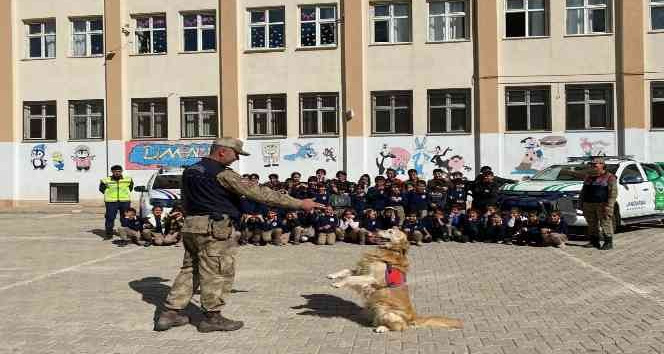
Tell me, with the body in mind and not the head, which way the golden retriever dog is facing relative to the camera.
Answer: to the viewer's left

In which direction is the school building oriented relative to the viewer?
toward the camera

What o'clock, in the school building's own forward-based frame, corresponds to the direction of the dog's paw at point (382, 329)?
The dog's paw is roughly at 12 o'clock from the school building.

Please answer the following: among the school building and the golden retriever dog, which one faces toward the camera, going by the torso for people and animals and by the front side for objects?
the school building

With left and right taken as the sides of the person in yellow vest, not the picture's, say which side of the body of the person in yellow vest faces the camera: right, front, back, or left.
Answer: front

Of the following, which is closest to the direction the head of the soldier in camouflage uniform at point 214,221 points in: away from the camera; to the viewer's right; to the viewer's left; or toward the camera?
to the viewer's right

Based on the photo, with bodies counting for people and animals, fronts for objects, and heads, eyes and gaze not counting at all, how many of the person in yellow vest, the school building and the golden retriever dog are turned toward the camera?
2

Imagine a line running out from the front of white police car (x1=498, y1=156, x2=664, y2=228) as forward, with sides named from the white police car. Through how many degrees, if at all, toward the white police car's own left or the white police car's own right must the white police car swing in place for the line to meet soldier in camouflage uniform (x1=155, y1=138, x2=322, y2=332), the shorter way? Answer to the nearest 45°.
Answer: approximately 45° to the white police car's own left

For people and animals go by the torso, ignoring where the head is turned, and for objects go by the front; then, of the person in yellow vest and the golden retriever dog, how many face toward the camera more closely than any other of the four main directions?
1

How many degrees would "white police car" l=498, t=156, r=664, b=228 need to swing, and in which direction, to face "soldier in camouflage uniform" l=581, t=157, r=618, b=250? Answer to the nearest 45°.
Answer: approximately 45° to its left

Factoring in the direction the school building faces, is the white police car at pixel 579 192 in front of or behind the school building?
in front

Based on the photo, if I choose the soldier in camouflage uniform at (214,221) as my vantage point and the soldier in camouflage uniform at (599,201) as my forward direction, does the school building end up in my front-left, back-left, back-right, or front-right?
front-left

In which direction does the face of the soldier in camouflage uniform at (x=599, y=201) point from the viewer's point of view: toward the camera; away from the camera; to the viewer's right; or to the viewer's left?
toward the camera
